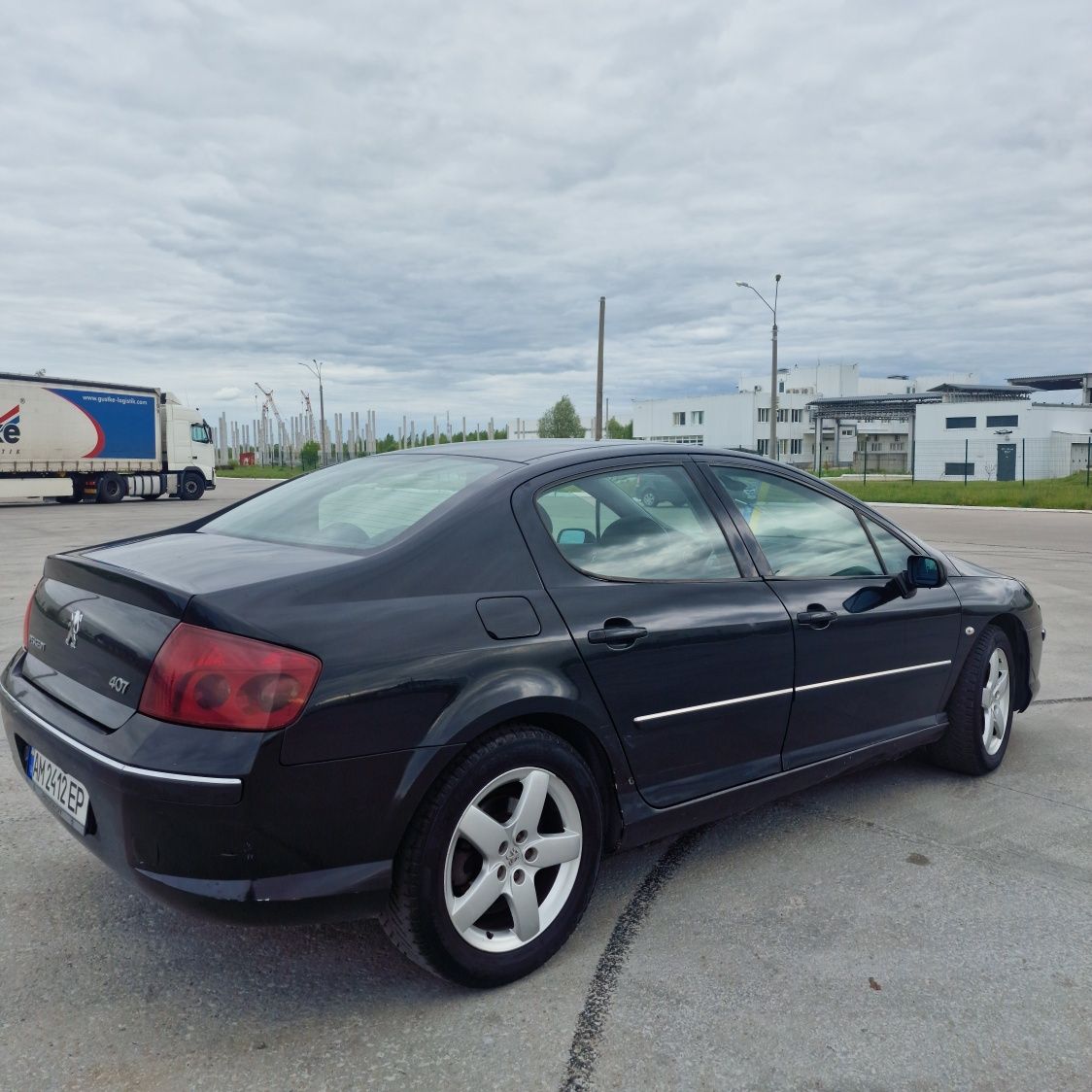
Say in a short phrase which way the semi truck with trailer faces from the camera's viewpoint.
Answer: facing to the right of the viewer

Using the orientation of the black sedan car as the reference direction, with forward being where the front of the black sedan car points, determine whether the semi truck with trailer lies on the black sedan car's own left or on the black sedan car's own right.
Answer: on the black sedan car's own left

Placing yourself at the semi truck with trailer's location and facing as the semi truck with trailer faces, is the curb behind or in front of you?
in front

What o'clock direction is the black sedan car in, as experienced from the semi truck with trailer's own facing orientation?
The black sedan car is roughly at 3 o'clock from the semi truck with trailer.

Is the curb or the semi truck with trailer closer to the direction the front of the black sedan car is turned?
the curb

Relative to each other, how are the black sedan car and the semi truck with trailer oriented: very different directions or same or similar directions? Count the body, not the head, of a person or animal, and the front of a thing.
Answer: same or similar directions

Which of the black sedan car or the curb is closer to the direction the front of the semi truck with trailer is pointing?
the curb

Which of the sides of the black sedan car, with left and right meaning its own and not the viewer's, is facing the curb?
front

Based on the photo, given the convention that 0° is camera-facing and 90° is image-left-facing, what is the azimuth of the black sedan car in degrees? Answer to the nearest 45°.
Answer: approximately 225°

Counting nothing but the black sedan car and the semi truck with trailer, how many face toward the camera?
0

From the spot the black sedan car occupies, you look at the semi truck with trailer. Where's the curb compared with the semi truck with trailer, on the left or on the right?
right
